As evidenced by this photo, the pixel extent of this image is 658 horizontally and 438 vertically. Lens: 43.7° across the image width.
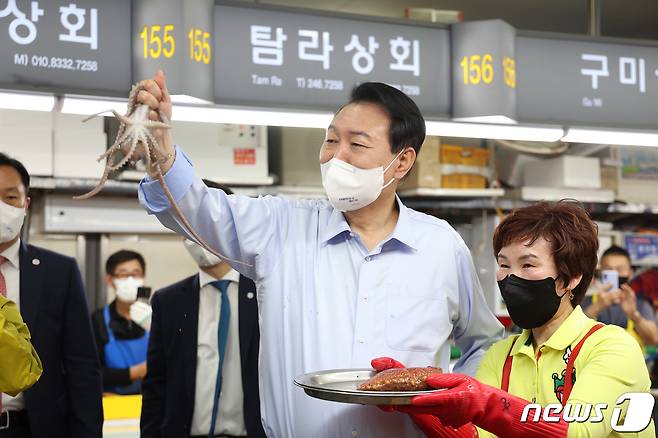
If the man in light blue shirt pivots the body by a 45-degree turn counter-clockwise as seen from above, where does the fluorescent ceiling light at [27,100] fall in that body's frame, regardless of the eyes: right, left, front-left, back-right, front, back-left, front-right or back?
back

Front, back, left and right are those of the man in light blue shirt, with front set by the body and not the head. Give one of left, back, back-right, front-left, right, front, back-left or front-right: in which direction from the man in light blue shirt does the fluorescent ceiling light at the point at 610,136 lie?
back-left

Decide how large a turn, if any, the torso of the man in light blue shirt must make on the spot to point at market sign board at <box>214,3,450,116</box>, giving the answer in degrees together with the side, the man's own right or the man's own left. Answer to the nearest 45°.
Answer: approximately 180°

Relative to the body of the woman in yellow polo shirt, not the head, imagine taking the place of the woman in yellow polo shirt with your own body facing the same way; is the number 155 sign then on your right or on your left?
on your right

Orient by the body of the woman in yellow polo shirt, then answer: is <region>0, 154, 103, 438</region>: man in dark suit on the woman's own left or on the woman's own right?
on the woman's own right

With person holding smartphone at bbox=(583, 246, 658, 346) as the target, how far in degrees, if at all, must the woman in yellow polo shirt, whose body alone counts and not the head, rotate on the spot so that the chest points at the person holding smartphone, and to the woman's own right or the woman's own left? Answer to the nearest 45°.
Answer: approximately 135° to the woman's own right

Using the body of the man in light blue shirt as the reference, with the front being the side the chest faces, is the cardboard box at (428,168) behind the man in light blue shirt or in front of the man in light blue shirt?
behind

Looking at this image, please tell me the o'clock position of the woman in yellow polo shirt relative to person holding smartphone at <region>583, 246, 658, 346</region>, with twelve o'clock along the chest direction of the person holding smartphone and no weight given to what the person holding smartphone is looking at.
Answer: The woman in yellow polo shirt is roughly at 12 o'clock from the person holding smartphone.

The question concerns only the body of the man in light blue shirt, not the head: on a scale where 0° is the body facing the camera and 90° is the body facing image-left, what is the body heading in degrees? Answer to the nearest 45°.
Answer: approximately 0°

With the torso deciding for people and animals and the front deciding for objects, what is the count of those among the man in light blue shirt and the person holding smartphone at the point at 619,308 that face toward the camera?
2
